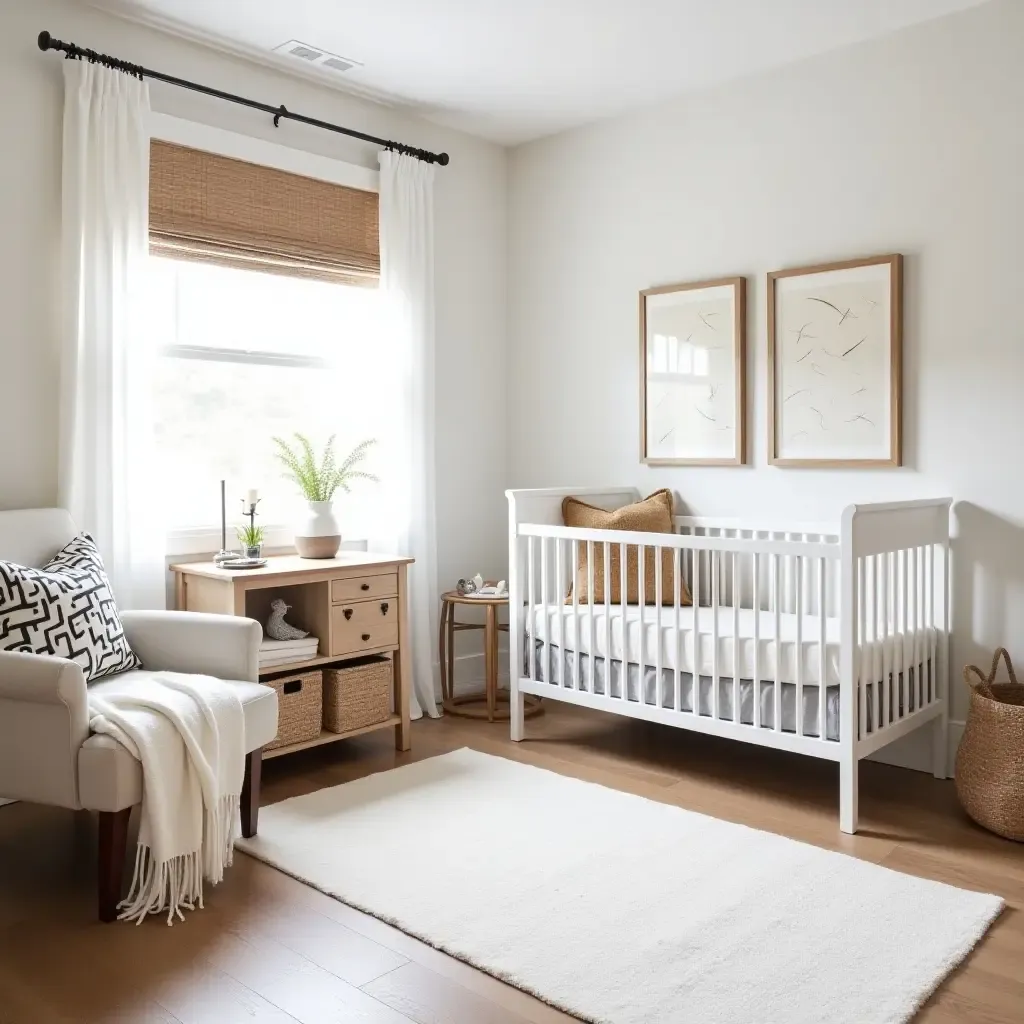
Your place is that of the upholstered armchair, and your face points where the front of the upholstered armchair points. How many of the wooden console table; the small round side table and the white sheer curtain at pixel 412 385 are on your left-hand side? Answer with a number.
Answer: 3

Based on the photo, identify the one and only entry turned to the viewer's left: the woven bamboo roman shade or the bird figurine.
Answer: the bird figurine

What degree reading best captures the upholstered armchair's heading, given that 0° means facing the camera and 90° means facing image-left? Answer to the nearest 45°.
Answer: approximately 315°

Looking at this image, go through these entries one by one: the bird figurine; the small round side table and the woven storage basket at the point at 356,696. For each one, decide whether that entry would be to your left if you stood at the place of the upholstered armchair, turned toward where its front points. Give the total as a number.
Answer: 3
